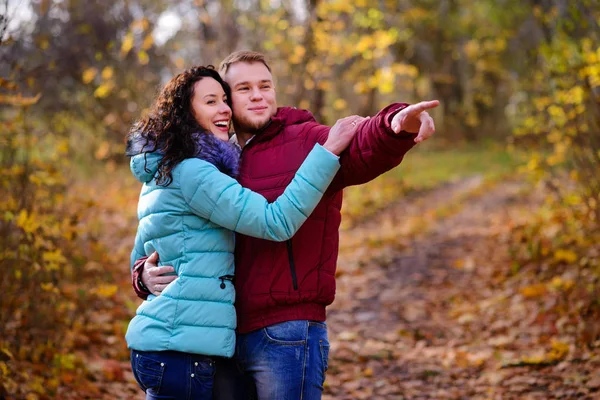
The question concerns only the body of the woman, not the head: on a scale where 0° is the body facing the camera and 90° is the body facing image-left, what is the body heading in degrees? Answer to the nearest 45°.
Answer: approximately 270°

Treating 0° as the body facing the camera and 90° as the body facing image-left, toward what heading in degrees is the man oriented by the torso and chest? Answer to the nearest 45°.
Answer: approximately 45°
